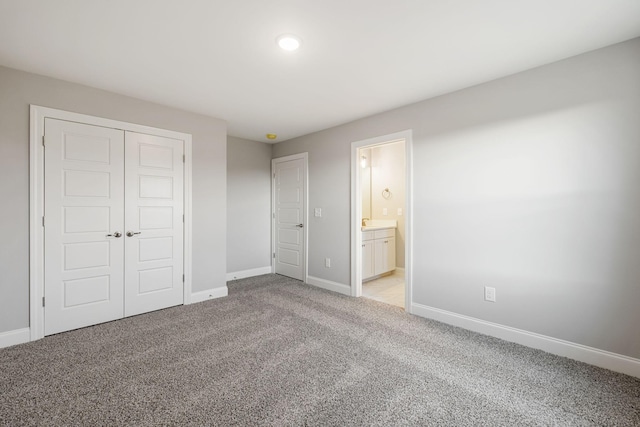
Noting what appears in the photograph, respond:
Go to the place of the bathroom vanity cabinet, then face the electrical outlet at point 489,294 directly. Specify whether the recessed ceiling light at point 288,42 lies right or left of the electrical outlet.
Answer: right

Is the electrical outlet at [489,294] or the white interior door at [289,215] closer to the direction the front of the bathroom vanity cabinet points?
the electrical outlet

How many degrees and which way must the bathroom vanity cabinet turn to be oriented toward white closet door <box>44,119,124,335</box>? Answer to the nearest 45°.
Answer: approximately 90° to its right

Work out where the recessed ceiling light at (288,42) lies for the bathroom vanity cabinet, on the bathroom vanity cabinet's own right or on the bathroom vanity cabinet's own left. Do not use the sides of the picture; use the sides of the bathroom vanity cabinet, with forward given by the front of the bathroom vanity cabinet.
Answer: on the bathroom vanity cabinet's own right

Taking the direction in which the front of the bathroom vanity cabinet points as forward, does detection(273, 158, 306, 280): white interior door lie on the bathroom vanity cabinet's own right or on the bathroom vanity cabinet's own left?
on the bathroom vanity cabinet's own right

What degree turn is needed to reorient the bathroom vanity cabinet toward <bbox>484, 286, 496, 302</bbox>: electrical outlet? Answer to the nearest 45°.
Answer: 0° — it already faces it

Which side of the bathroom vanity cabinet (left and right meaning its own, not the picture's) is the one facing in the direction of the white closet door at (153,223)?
right

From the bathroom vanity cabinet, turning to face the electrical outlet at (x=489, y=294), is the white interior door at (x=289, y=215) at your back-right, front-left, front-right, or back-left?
back-right

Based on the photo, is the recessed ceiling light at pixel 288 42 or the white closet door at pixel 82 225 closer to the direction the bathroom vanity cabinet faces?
the recessed ceiling light
